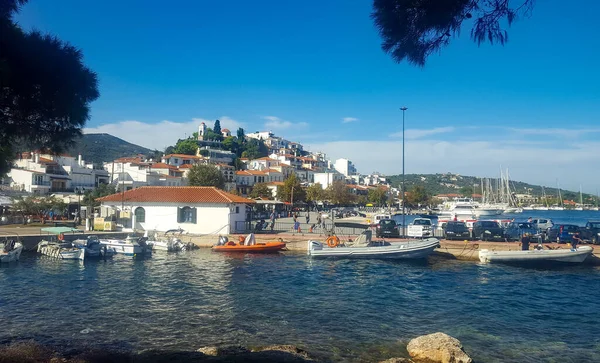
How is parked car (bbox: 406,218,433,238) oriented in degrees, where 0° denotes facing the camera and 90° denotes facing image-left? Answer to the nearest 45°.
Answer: approximately 0°

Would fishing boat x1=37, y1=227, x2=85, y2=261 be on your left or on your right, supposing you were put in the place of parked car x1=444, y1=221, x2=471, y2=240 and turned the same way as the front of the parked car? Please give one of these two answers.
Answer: on your right

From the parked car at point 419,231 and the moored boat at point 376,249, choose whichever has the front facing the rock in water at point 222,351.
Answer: the parked car

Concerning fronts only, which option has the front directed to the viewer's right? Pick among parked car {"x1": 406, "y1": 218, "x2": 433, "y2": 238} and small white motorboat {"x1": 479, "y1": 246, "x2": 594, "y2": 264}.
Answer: the small white motorboat

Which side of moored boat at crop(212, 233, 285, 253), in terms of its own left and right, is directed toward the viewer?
right
